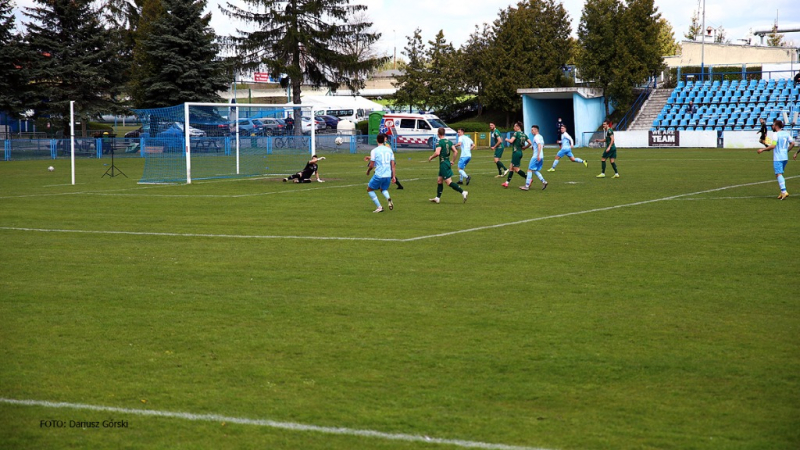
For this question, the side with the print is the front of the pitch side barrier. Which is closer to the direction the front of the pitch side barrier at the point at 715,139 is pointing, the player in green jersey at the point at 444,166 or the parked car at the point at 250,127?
the player in green jersey

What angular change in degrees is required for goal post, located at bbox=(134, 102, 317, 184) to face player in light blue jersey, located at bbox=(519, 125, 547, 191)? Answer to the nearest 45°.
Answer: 0° — it already faces them

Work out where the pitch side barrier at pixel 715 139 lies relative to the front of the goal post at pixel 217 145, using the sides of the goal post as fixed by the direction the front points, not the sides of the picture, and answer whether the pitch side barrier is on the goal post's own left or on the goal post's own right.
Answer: on the goal post's own left

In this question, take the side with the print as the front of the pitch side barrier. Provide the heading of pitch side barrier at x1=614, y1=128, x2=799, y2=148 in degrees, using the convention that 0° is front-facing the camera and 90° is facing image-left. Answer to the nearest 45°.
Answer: approximately 0°

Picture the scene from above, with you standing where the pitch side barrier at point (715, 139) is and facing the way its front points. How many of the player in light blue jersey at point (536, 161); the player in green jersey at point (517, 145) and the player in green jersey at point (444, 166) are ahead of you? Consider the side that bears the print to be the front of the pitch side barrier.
3
